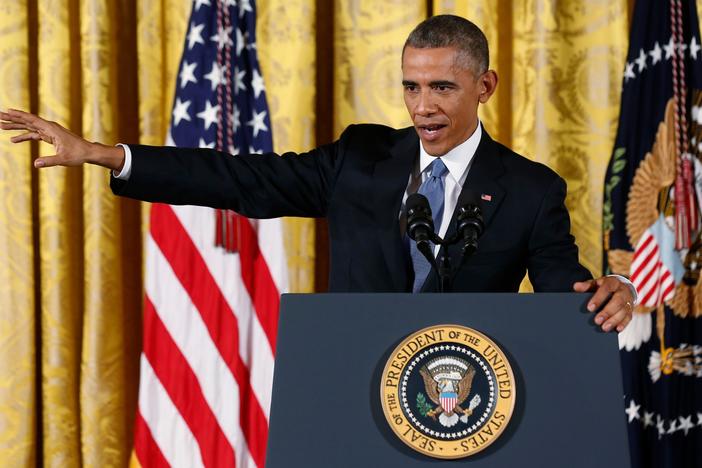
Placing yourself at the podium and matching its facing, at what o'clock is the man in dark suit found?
The man in dark suit is roughly at 6 o'clock from the podium.

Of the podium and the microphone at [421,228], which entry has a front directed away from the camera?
the microphone

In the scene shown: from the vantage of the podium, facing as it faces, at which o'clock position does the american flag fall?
The american flag is roughly at 5 o'clock from the podium.

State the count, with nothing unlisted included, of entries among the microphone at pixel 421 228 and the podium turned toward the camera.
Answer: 1

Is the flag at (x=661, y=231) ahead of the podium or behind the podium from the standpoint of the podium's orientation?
behind

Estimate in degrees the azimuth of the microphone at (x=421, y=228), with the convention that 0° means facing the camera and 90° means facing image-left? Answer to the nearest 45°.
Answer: approximately 180°

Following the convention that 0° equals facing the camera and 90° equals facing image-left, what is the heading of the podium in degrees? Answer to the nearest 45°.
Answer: approximately 0°
